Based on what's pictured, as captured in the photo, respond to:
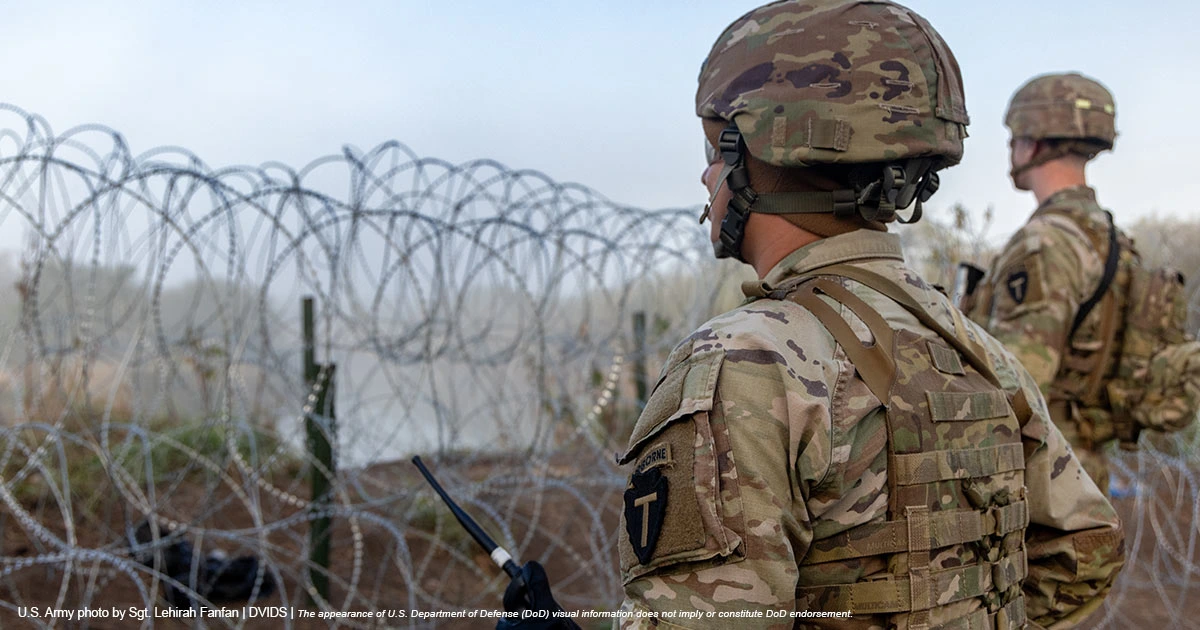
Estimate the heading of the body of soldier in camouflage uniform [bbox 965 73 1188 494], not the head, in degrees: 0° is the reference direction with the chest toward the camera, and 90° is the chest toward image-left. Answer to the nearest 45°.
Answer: approximately 135°

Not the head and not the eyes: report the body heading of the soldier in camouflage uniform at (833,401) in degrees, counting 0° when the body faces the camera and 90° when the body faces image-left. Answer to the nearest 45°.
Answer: approximately 135°

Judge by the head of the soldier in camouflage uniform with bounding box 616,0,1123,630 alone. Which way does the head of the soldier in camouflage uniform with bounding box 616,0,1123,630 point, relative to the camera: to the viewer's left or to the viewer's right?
to the viewer's left

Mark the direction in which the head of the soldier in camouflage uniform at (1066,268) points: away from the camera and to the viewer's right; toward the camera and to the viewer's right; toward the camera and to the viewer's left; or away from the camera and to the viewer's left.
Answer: away from the camera and to the viewer's left

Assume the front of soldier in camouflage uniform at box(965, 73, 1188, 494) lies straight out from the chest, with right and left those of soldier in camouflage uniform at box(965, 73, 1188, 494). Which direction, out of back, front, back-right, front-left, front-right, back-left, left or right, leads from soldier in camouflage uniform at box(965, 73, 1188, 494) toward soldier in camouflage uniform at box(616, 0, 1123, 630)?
back-left

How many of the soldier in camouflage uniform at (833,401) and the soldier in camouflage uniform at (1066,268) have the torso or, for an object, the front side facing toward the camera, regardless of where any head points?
0

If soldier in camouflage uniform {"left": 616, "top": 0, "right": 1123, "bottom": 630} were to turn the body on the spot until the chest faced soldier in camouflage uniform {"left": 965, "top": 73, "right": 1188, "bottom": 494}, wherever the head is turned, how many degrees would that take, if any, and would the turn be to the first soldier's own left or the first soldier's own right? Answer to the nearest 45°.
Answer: approximately 45° to the first soldier's own right
